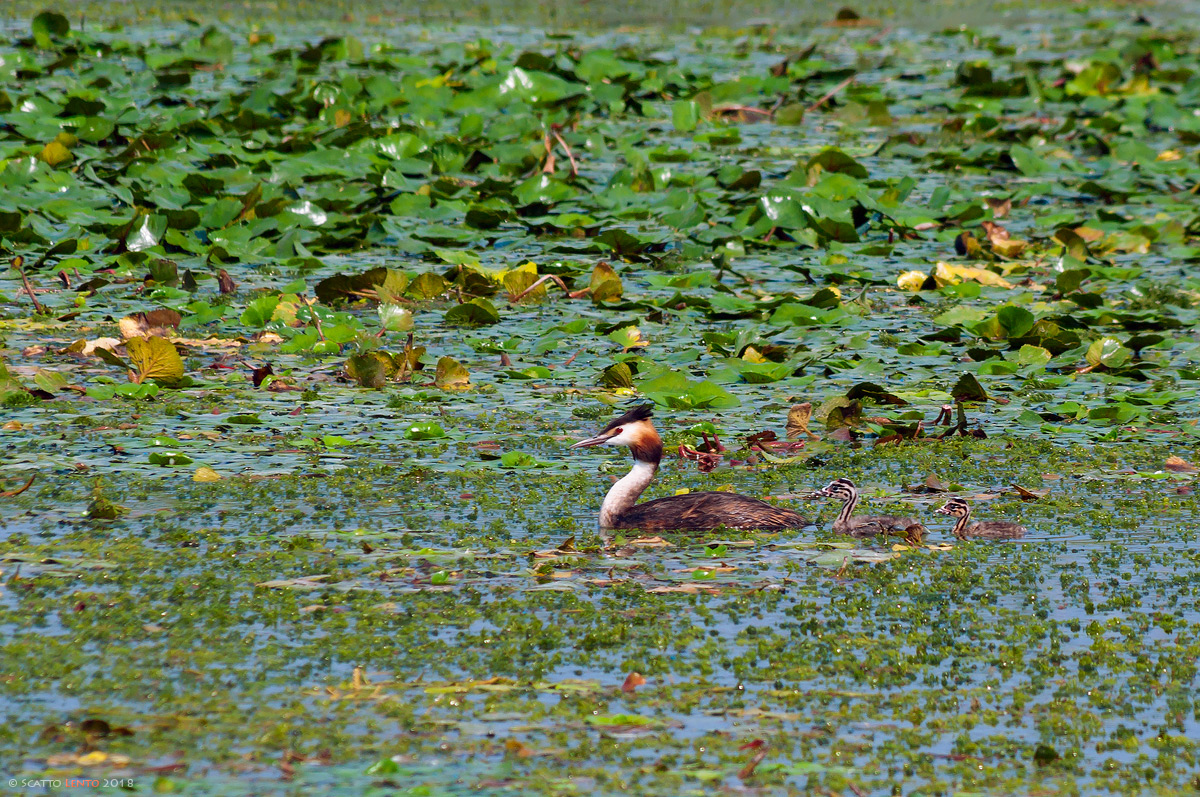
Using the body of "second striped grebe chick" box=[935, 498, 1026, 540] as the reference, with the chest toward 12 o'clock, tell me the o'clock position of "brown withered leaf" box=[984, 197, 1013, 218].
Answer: The brown withered leaf is roughly at 3 o'clock from the second striped grebe chick.

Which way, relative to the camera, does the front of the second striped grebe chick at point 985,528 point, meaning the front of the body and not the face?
to the viewer's left

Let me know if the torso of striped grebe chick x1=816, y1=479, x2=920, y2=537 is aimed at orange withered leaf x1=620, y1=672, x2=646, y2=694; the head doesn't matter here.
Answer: no

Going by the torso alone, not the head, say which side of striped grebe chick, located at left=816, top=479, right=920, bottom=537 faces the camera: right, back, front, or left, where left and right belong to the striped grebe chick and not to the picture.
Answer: left

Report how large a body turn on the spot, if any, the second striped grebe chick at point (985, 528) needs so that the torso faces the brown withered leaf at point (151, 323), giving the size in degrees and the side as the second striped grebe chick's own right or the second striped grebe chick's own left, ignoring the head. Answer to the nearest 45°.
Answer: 0° — it already faces it

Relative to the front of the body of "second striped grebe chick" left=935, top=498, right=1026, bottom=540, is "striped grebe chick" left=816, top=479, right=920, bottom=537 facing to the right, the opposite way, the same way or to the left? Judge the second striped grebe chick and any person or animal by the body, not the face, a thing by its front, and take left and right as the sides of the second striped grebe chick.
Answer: the same way

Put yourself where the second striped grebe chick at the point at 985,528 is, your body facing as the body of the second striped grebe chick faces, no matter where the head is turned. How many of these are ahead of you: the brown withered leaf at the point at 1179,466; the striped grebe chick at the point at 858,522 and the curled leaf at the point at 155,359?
2

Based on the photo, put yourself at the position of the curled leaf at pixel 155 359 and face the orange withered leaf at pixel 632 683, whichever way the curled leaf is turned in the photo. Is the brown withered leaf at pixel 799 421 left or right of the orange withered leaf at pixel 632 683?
left
